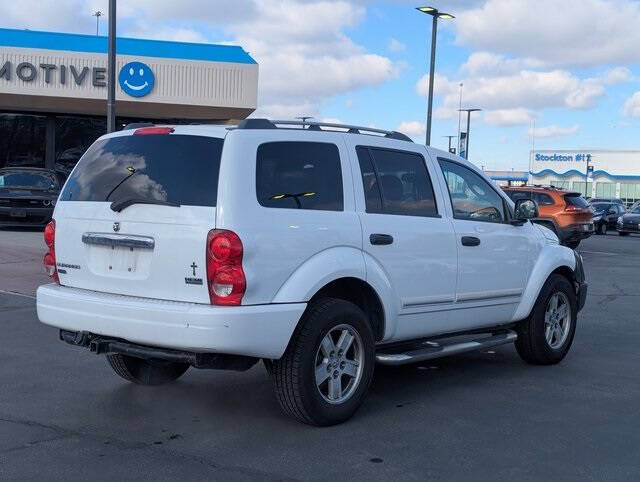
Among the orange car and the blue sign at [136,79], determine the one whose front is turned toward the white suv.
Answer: the blue sign

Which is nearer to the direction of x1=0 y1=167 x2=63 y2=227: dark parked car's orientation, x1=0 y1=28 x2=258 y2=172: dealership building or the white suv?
the white suv

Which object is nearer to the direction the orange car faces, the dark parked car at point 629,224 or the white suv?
the dark parked car

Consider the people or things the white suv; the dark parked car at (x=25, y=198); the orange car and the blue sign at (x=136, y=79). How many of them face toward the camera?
2

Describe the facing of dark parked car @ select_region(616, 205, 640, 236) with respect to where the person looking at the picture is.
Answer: facing the viewer and to the left of the viewer

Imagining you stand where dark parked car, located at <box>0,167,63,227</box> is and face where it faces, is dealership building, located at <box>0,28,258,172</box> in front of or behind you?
behind

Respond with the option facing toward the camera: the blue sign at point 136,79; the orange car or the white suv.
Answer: the blue sign

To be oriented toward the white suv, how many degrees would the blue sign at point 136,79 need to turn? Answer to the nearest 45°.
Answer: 0° — it already faces it

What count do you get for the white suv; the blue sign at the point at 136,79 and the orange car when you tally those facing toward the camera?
1

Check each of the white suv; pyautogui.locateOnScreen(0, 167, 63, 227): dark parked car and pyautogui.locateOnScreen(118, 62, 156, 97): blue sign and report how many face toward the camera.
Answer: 2

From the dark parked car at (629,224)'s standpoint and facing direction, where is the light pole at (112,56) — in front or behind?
in front

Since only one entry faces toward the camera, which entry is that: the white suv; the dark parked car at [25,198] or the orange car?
the dark parked car
